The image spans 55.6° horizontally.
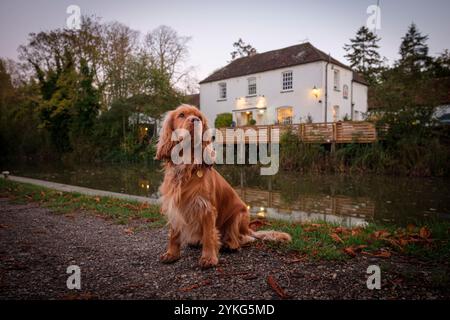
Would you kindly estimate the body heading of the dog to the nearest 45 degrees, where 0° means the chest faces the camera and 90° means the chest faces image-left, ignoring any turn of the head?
approximately 45°

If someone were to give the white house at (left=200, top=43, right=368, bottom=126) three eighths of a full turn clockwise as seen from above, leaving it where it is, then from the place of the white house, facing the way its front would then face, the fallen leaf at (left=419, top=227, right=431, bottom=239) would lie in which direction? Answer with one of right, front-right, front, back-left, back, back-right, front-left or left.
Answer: back

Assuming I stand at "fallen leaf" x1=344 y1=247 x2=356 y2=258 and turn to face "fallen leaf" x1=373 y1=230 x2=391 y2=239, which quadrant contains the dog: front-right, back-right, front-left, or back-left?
back-left

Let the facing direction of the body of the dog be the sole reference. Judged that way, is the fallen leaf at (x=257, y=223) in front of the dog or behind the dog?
behind

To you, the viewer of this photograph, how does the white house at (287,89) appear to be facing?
facing the viewer and to the left of the viewer

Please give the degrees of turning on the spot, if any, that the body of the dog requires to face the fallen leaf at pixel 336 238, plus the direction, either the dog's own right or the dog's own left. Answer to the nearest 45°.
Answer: approximately 135° to the dog's own left

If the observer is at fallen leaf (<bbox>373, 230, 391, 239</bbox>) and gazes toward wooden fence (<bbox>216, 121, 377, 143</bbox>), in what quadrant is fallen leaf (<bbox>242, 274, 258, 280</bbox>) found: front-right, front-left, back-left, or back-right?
back-left

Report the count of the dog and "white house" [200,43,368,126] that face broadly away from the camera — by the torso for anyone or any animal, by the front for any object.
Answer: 0

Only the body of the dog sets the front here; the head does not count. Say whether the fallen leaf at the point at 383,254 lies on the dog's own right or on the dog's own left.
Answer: on the dog's own left

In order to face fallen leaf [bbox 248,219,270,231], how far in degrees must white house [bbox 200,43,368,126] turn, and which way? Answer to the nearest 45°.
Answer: approximately 45° to its left

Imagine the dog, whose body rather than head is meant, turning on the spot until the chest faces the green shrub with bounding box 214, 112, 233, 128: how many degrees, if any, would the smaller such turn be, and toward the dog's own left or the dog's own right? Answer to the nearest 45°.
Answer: approximately 135° to the dog's own right

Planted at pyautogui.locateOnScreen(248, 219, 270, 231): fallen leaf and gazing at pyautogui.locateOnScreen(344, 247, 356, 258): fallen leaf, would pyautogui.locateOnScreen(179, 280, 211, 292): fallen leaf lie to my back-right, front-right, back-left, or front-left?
front-right

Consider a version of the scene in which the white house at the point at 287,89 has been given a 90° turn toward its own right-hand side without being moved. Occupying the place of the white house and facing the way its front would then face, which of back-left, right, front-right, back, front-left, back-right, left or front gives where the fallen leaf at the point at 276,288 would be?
back-left

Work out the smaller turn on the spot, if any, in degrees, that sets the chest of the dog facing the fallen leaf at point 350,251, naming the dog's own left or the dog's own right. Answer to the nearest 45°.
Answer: approximately 135° to the dog's own left

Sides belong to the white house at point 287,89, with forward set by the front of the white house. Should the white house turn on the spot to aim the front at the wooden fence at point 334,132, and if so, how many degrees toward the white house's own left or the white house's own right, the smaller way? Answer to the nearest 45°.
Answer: approximately 45° to the white house's own left

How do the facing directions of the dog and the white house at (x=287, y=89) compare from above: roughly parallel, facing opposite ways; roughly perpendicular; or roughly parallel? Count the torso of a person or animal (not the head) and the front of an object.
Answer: roughly parallel
